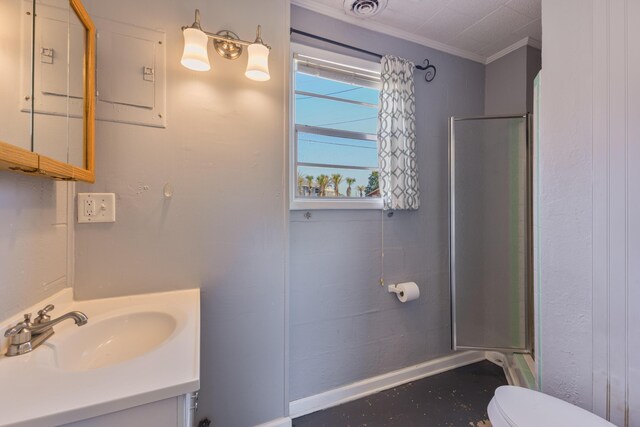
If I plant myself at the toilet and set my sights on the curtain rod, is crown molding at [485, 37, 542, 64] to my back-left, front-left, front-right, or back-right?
front-right

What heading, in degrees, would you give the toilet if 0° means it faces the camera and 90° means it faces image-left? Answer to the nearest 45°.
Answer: approximately 135°

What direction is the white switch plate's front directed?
toward the camera

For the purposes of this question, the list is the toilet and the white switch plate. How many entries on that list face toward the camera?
1

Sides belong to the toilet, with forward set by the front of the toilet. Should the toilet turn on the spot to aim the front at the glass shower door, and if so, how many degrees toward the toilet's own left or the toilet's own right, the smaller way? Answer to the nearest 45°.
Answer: approximately 45° to the toilet's own right

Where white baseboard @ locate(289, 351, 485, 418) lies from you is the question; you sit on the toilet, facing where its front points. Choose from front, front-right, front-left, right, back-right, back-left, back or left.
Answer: front

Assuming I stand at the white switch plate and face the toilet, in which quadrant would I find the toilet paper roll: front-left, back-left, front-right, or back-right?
front-left

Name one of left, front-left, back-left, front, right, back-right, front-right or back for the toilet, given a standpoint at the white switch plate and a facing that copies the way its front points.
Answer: front-left
